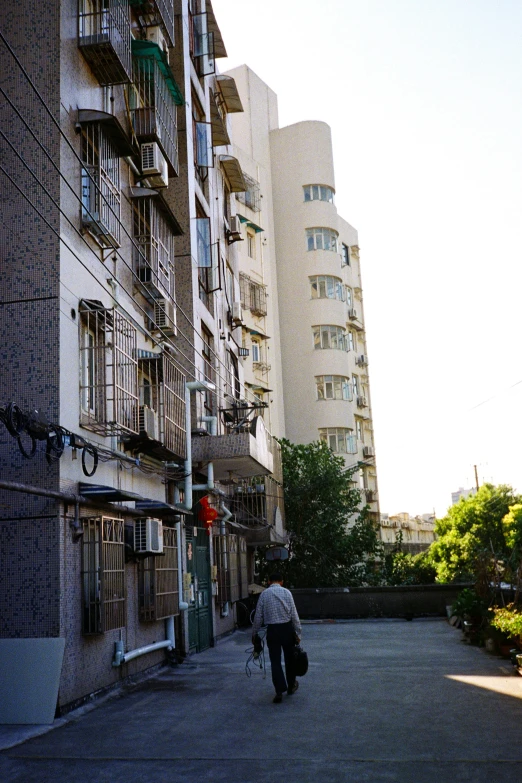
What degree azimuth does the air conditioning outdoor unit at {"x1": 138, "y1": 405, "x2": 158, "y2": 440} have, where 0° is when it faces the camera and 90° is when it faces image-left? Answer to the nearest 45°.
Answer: approximately 315°

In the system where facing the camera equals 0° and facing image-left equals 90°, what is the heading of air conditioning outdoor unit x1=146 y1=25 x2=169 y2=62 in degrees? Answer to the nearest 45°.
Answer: approximately 315°

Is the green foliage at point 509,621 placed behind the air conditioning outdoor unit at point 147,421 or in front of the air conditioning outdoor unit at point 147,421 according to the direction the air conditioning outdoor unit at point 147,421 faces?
in front

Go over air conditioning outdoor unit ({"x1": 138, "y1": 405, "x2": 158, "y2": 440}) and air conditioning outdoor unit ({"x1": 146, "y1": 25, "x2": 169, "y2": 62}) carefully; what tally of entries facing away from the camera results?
0

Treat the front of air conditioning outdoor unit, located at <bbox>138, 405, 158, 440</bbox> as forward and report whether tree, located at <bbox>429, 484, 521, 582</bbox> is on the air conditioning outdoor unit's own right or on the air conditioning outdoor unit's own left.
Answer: on the air conditioning outdoor unit's own left

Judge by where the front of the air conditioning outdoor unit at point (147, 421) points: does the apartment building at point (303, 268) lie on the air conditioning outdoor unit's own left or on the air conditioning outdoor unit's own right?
on the air conditioning outdoor unit's own left

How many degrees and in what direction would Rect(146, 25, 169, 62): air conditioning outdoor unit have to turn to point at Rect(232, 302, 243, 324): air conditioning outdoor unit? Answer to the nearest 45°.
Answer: approximately 135° to its left

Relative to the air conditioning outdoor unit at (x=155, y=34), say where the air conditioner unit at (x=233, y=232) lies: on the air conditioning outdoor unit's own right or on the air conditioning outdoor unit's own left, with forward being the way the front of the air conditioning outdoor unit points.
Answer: on the air conditioning outdoor unit's own left
